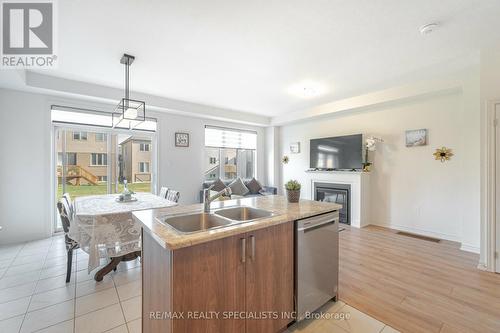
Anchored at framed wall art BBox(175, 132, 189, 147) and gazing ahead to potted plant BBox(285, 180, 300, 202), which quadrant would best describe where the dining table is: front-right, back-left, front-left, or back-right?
front-right

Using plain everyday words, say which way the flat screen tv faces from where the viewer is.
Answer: facing the viewer and to the left of the viewer

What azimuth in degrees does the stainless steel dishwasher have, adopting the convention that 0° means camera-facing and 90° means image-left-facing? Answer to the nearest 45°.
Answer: approximately 315°

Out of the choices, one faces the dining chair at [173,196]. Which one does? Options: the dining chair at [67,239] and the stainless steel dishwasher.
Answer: the dining chair at [67,239]

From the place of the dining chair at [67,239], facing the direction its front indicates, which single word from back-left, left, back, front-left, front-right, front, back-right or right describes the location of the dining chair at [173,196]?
front

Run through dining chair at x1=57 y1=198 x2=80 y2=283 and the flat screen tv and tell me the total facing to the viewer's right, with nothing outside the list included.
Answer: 1

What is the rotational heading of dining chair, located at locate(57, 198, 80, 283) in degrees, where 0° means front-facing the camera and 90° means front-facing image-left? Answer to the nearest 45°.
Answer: approximately 270°

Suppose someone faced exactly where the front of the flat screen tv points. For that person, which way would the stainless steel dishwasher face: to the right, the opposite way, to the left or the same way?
to the left

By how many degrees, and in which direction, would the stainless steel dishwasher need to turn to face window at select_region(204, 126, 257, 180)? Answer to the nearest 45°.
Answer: approximately 180°

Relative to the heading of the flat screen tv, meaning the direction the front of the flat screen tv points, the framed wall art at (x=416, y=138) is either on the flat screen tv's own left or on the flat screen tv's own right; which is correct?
on the flat screen tv's own left

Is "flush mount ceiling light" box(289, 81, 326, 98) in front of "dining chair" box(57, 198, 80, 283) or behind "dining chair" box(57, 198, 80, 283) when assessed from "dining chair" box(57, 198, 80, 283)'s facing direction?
in front

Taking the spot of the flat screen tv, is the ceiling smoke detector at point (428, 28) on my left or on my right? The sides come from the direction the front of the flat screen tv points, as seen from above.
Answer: on my left

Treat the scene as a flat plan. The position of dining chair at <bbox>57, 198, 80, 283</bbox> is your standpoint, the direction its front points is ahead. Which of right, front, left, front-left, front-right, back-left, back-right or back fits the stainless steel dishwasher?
front-right

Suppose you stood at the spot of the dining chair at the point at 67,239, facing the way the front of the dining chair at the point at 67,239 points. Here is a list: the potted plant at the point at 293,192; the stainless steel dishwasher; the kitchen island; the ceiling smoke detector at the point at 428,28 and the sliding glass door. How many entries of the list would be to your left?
1
